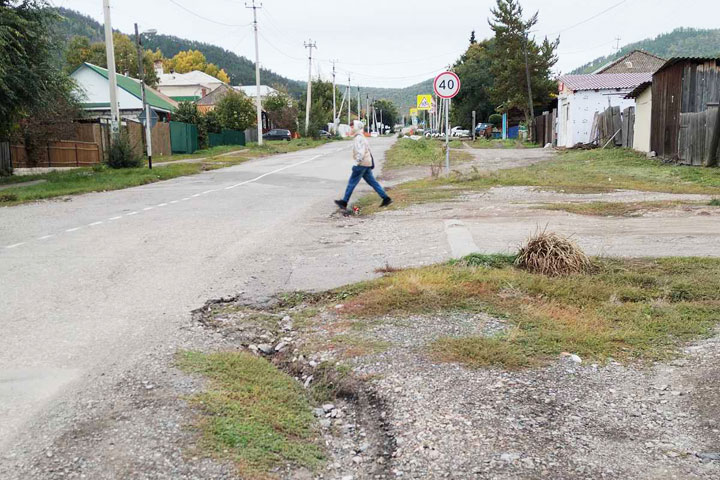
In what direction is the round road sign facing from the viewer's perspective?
toward the camera

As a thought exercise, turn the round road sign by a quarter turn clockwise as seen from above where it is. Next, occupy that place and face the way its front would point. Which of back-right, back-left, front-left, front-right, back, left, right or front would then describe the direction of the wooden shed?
back-right

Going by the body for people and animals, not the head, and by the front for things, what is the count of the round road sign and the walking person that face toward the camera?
1

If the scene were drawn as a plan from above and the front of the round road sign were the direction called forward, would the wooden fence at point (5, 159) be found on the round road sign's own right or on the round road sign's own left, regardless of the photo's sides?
on the round road sign's own right

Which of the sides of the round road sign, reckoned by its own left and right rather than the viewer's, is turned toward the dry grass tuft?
front

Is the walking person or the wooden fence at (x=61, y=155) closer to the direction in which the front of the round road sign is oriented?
the walking person
